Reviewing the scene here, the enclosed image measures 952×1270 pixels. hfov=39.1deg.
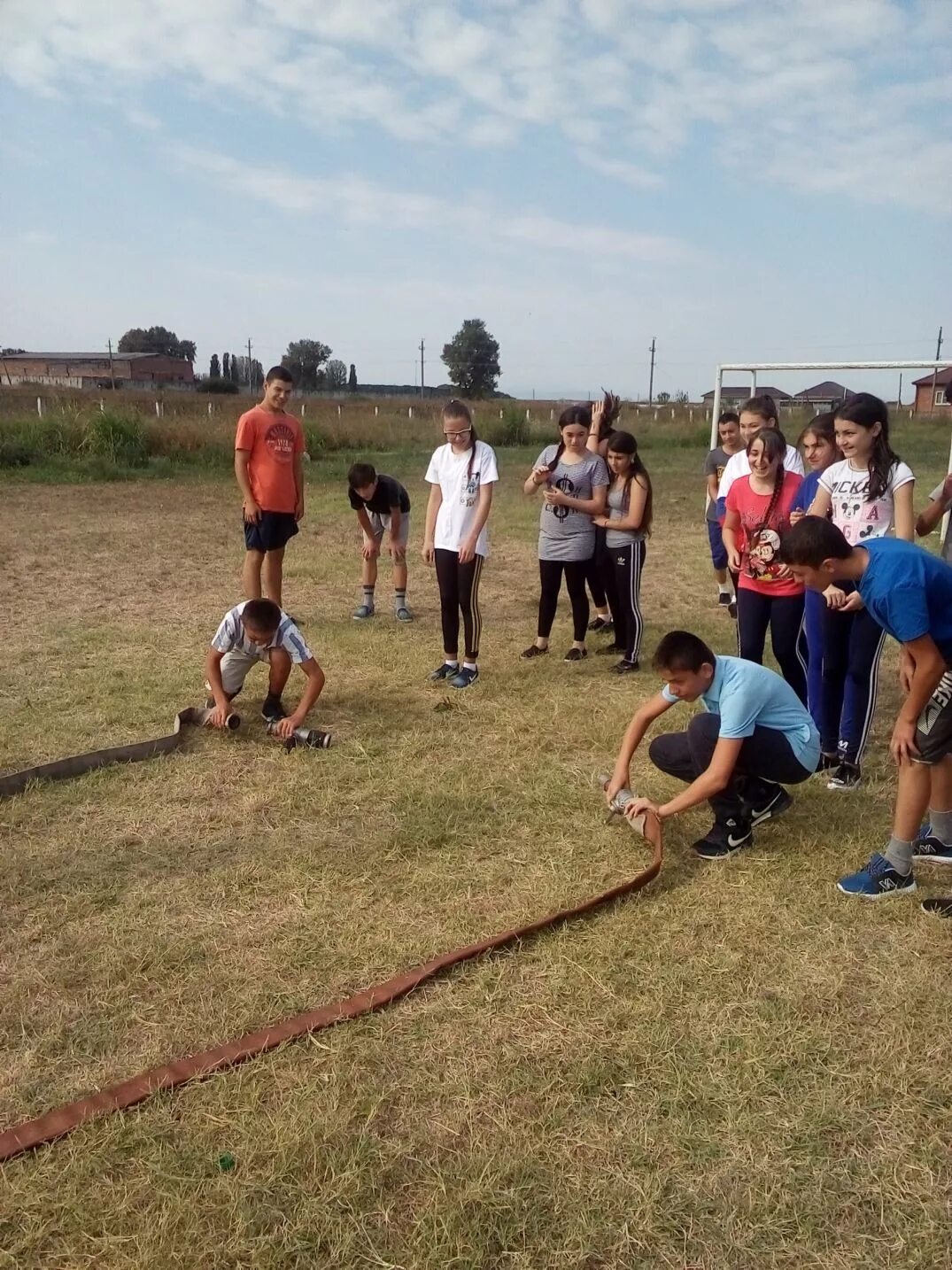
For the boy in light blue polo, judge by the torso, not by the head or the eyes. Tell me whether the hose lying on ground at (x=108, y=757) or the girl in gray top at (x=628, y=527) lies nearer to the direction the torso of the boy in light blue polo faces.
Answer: the hose lying on ground

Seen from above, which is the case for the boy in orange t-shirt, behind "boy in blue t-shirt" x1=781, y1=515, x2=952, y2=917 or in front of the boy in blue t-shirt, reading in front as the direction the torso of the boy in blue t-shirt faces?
in front

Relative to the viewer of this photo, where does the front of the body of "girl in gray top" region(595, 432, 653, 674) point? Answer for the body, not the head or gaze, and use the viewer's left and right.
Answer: facing the viewer and to the left of the viewer

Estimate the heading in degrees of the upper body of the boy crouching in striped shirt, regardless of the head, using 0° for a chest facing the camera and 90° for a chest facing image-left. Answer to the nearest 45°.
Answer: approximately 0°

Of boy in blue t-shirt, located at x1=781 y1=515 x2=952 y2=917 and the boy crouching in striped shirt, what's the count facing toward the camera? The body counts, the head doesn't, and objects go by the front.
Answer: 1

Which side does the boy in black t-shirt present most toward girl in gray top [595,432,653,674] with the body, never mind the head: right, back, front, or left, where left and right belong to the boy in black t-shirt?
left

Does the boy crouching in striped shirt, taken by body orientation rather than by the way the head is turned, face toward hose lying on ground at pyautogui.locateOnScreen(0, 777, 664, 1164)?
yes

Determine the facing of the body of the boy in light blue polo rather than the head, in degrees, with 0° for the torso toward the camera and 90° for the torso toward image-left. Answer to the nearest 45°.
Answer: approximately 45°

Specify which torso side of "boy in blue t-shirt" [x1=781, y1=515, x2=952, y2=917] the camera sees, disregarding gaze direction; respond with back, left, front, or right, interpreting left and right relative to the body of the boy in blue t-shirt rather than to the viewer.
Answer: left

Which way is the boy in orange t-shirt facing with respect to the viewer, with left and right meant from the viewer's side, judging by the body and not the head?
facing the viewer and to the right of the viewer

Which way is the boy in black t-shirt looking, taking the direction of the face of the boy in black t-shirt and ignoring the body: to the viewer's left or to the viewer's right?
to the viewer's left
